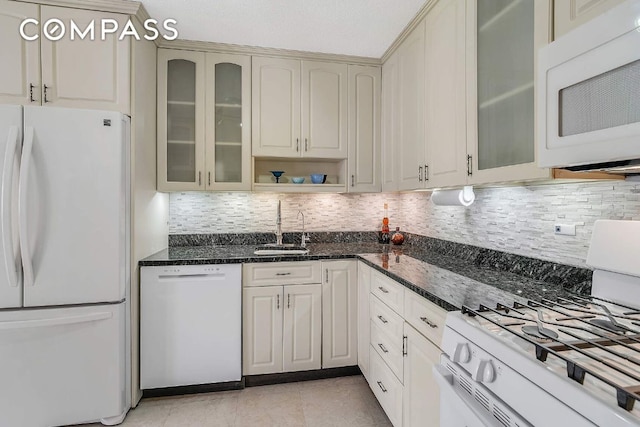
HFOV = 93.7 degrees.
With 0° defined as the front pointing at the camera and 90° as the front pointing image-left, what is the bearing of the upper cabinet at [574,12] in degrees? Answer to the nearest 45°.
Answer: approximately 45°

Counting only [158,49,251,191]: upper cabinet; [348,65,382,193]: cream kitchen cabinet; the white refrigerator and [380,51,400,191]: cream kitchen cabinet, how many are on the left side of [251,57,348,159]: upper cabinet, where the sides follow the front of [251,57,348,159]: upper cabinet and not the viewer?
2

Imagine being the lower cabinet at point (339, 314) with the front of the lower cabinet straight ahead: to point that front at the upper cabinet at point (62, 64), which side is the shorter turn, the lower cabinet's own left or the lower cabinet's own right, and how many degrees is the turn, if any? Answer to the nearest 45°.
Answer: approximately 90° to the lower cabinet's own right

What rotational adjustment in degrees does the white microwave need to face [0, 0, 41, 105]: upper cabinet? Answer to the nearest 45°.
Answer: approximately 45° to its right

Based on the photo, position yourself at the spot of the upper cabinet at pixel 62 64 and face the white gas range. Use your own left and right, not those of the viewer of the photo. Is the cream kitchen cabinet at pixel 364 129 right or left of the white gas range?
left

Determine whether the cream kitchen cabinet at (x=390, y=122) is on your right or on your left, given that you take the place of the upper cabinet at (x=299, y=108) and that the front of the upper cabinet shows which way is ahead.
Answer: on your left

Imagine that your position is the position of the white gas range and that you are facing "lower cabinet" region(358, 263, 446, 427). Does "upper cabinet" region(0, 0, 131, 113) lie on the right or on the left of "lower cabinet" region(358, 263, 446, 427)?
left

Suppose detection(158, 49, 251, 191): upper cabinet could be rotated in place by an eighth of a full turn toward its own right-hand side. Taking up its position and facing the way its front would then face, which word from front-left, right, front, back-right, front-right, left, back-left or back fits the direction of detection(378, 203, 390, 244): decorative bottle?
back-left
